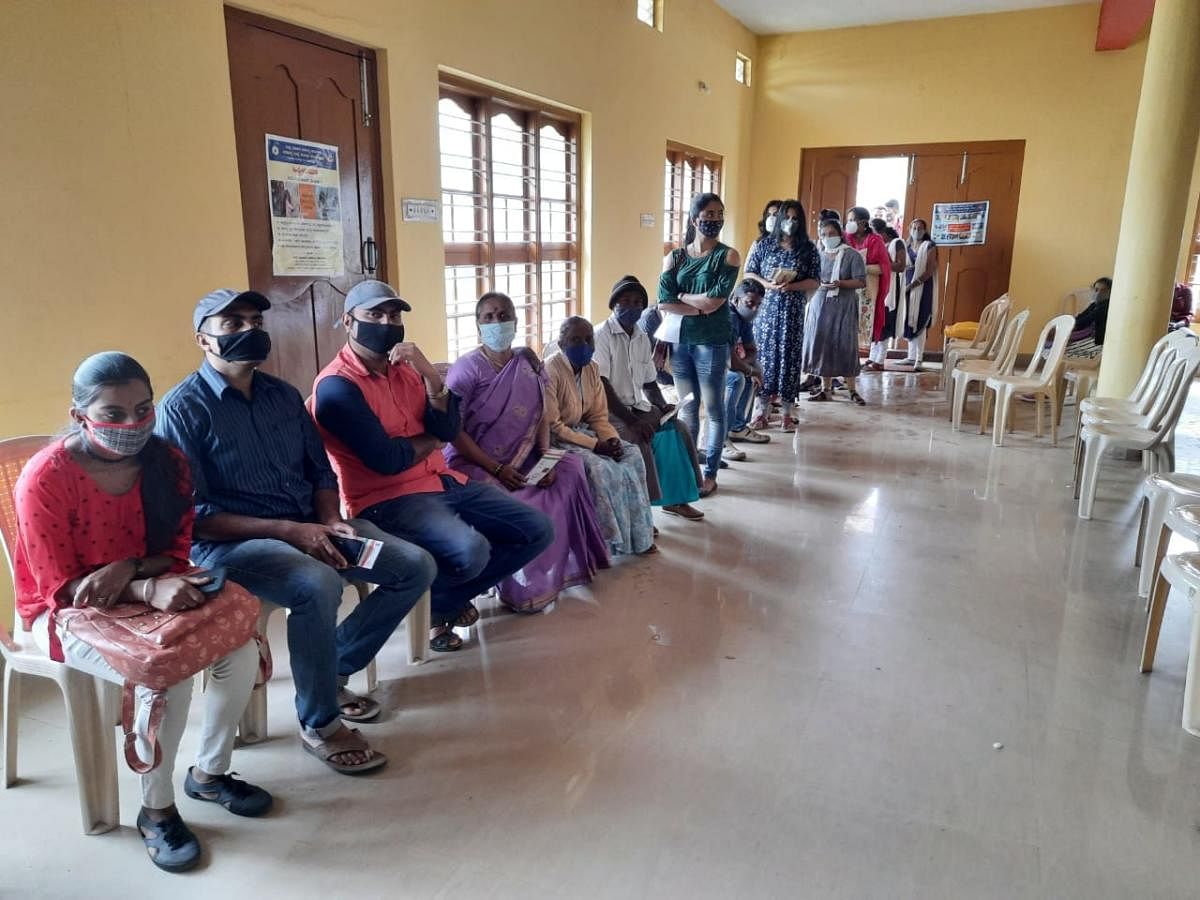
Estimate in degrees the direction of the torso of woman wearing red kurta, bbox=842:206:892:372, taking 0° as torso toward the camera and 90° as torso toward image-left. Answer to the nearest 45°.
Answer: approximately 45°

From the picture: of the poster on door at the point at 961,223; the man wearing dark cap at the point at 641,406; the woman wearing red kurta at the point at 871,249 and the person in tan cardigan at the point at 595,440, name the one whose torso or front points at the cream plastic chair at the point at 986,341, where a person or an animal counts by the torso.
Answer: the poster on door

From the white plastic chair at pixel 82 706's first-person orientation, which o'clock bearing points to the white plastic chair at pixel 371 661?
the white plastic chair at pixel 371 661 is roughly at 10 o'clock from the white plastic chair at pixel 82 706.

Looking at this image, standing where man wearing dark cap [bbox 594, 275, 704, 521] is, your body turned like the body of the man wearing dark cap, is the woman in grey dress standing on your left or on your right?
on your left

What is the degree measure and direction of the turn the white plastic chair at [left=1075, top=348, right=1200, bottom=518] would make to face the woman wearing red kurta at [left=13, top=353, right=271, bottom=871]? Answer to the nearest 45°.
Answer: approximately 45° to its left

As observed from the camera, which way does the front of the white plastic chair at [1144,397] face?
facing to the left of the viewer

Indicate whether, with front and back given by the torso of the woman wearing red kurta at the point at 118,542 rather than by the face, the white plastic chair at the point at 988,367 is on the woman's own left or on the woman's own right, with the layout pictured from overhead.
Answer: on the woman's own left

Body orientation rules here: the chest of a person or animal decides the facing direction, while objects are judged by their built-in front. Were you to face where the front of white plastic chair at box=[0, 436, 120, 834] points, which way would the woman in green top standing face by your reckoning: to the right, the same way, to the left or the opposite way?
to the right

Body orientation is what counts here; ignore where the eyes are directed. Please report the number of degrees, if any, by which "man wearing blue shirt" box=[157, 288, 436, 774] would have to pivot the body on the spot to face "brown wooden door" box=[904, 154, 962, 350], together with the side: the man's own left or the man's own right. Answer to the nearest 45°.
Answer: approximately 90° to the man's own left

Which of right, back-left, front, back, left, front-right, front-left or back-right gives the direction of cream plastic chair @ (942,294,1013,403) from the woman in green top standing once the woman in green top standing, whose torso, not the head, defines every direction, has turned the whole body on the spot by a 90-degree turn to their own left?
front-left

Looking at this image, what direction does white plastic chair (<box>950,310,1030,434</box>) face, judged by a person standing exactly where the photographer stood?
facing to the left of the viewer

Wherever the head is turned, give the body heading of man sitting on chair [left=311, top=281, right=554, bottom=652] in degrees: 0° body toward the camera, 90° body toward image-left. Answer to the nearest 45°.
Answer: approximately 315°

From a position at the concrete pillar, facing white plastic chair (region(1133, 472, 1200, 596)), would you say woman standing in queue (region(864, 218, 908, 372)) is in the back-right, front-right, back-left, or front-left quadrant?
back-right

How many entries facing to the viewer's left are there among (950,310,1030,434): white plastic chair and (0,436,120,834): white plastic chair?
1
